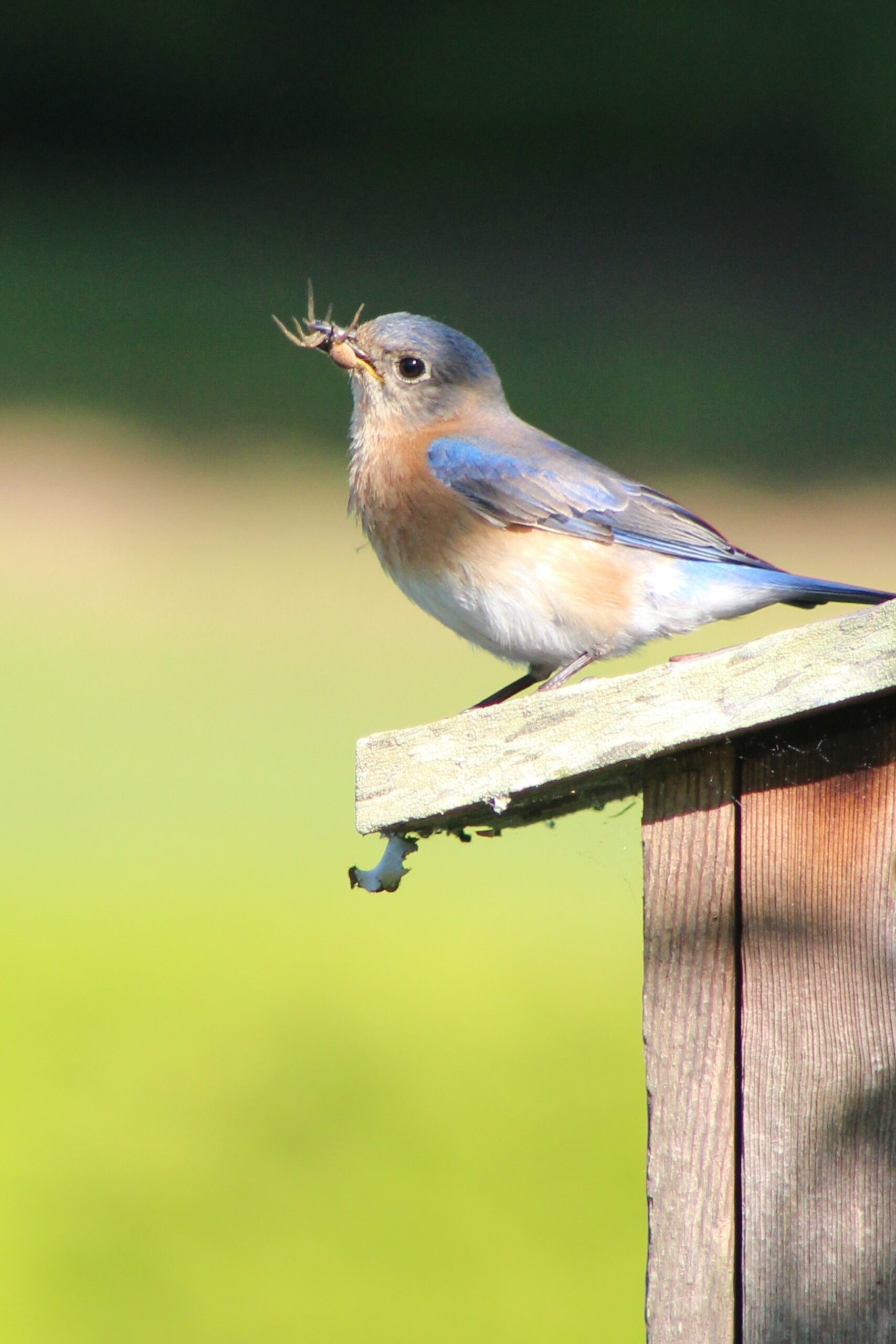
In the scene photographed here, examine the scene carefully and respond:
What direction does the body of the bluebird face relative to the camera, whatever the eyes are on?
to the viewer's left

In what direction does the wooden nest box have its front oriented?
to the viewer's left
